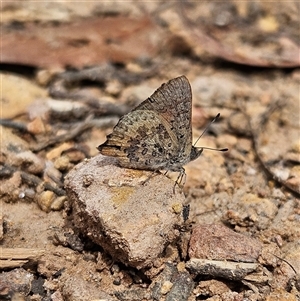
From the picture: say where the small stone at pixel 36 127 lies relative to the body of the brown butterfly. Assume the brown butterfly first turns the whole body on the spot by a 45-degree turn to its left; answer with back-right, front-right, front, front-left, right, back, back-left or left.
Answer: left

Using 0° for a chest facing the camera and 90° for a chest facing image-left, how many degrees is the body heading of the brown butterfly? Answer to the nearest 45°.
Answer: approximately 270°

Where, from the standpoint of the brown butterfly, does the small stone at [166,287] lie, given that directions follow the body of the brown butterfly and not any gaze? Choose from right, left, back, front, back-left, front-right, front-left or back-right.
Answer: right

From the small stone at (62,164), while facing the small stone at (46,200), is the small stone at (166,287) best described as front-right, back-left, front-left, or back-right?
front-left

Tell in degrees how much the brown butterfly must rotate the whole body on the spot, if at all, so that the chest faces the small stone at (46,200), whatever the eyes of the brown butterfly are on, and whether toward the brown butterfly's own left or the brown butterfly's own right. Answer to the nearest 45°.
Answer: approximately 180°

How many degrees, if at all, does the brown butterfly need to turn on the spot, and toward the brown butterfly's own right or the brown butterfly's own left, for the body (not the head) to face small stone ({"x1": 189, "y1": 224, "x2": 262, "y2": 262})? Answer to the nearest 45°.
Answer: approximately 45° to the brown butterfly's own right
